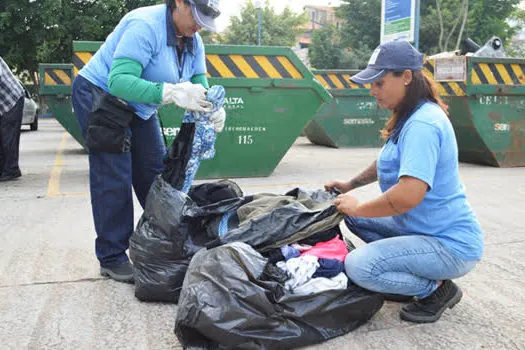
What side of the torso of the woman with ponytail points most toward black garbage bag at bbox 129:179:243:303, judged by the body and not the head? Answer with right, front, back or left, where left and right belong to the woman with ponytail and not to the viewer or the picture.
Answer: front

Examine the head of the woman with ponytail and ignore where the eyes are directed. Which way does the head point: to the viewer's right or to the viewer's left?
to the viewer's left

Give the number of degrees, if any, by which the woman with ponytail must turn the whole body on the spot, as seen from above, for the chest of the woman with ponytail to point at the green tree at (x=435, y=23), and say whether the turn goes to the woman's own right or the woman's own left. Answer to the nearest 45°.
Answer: approximately 90° to the woman's own right

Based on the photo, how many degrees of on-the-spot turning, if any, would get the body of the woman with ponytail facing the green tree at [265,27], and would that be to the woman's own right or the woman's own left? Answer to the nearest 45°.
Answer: approximately 90° to the woman's own right

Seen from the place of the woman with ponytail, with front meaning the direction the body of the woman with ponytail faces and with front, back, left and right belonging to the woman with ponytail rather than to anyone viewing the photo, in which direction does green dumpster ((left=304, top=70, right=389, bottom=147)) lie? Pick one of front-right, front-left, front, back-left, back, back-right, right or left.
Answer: right

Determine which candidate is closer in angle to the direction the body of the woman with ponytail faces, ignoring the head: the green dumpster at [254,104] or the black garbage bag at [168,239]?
the black garbage bag

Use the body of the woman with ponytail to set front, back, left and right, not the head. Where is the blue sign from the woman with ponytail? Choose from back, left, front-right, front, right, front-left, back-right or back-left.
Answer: right

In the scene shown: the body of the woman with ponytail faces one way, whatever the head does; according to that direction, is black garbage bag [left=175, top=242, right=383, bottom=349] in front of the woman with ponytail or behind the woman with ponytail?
in front

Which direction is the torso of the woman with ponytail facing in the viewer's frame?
to the viewer's left

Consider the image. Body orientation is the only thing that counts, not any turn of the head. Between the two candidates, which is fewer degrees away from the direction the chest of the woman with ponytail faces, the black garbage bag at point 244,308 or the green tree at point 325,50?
the black garbage bag
